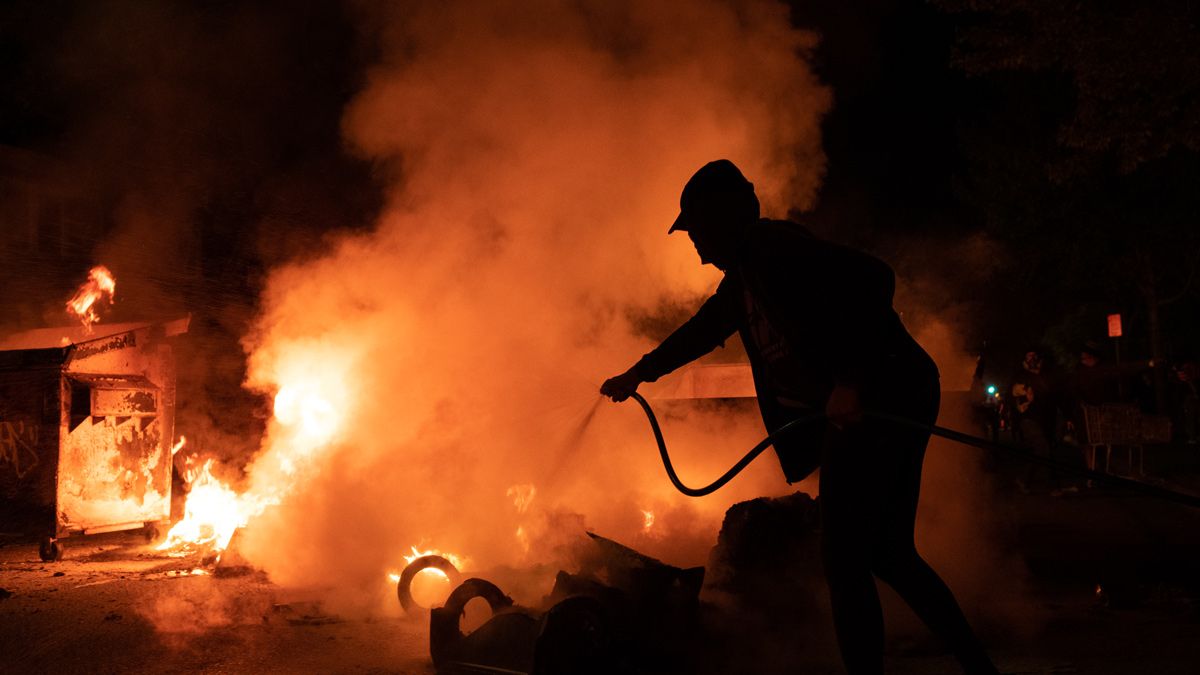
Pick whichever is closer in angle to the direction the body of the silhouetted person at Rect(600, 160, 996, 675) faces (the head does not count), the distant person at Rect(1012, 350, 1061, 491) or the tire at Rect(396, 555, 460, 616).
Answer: the tire

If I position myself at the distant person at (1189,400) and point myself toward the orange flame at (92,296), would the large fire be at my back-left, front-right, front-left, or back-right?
front-left

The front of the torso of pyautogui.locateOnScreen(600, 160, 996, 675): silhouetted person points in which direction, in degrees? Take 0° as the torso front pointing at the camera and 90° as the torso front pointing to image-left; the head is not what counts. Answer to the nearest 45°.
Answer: approximately 90°

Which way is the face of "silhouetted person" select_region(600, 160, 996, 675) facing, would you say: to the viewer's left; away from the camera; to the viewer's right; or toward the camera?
to the viewer's left

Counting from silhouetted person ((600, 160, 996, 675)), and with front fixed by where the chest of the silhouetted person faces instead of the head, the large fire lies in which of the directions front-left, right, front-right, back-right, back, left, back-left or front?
front-right

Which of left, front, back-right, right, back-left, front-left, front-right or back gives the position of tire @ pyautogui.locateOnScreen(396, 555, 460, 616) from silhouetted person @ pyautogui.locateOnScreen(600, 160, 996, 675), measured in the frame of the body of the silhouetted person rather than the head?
front-right

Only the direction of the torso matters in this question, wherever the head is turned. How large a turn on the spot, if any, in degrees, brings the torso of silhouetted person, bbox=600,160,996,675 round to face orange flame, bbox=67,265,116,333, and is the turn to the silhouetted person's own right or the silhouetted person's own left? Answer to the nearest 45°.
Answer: approximately 45° to the silhouetted person's own right
